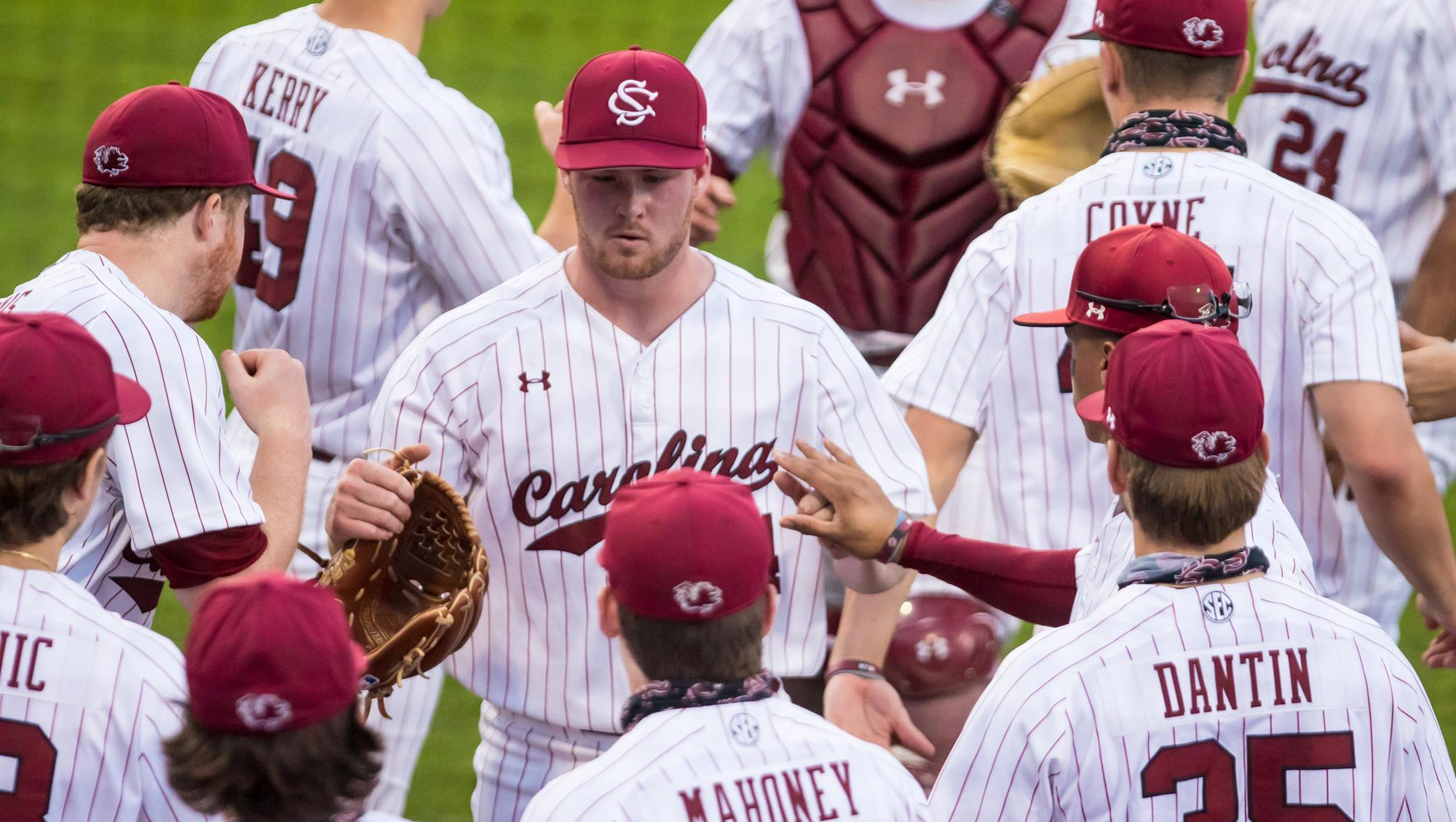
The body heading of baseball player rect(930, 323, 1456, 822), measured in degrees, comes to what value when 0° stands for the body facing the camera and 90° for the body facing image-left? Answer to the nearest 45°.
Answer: approximately 180°

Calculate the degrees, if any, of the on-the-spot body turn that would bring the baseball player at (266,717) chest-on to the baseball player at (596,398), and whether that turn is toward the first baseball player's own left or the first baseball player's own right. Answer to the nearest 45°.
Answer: approximately 45° to the first baseball player's own right

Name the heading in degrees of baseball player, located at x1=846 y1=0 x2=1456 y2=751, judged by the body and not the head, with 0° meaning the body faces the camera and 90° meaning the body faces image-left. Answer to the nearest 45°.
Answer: approximately 180°

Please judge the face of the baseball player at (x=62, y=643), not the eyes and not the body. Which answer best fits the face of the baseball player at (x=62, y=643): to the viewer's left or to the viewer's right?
to the viewer's right

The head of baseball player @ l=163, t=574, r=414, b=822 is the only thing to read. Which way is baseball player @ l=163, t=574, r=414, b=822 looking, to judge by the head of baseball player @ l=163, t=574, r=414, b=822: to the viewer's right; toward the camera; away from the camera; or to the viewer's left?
away from the camera

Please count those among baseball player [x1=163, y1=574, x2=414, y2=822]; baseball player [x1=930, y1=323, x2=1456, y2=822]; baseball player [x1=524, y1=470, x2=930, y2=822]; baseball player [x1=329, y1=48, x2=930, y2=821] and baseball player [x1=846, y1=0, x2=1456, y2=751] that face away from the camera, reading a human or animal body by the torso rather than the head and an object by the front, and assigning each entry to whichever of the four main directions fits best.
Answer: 4

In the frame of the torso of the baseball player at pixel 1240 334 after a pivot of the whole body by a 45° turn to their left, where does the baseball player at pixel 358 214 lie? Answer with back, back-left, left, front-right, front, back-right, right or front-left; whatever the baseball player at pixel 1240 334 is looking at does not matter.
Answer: front-left

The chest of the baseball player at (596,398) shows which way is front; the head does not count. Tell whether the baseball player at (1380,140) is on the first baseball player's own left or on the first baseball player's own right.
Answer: on the first baseball player's own left

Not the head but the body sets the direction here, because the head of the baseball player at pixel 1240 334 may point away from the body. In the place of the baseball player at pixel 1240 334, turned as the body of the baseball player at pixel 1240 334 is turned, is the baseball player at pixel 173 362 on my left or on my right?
on my left

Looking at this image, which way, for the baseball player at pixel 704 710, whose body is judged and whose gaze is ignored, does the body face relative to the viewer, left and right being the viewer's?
facing away from the viewer

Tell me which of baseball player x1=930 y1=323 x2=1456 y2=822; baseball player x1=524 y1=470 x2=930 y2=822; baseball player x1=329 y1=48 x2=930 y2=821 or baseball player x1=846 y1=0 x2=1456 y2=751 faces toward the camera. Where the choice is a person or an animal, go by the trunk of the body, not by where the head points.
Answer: baseball player x1=329 y1=48 x2=930 y2=821

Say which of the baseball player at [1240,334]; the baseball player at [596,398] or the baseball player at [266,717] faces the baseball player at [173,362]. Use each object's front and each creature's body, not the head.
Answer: the baseball player at [266,717]
